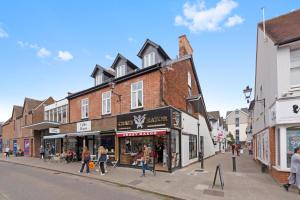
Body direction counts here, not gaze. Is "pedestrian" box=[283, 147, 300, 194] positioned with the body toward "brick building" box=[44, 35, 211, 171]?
no

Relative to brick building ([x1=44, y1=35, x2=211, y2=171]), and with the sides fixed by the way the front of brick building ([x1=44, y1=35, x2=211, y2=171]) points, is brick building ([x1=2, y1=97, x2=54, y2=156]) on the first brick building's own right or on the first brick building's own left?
on the first brick building's own right

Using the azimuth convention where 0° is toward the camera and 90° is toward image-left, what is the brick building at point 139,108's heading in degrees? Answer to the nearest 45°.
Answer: approximately 45°

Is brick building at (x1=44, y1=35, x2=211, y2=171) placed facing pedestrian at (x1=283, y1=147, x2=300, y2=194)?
no
